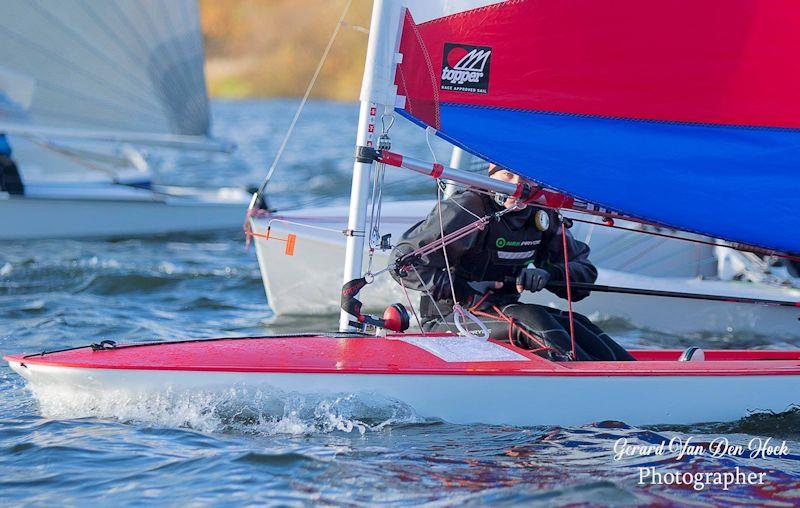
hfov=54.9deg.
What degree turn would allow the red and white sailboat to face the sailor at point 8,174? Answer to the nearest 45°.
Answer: approximately 45° to its right

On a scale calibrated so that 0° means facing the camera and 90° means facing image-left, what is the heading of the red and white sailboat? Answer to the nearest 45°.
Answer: approximately 90°
